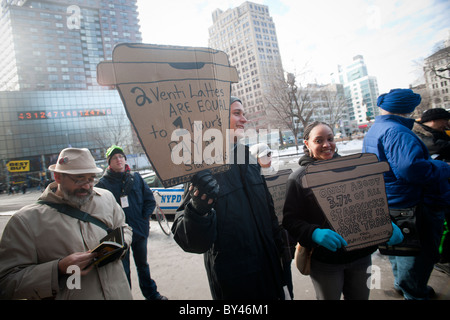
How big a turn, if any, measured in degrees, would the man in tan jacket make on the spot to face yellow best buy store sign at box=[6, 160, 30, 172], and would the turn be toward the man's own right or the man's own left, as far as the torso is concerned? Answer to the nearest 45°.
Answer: approximately 135° to the man's own left

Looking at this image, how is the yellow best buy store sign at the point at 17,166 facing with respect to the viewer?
toward the camera

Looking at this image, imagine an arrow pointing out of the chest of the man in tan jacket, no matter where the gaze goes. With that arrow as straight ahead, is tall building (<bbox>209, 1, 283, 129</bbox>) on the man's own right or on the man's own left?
on the man's own left

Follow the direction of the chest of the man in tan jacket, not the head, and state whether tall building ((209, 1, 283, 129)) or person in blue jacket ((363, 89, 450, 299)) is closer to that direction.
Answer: the person in blue jacket

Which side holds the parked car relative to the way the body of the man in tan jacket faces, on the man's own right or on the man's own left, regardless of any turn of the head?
on the man's own left

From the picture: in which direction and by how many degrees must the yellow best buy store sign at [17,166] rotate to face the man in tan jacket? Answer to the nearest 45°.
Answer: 0° — it already faces them

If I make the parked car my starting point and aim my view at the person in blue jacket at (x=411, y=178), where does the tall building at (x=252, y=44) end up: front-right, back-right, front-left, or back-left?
back-left

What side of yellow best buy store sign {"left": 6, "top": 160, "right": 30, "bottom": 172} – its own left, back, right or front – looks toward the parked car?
front

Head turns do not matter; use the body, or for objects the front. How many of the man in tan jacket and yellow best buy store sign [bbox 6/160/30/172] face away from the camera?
0

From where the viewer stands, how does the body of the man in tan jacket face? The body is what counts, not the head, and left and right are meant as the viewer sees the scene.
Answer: facing the viewer and to the right of the viewer

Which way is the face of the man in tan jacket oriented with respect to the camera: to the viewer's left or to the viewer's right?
to the viewer's right
